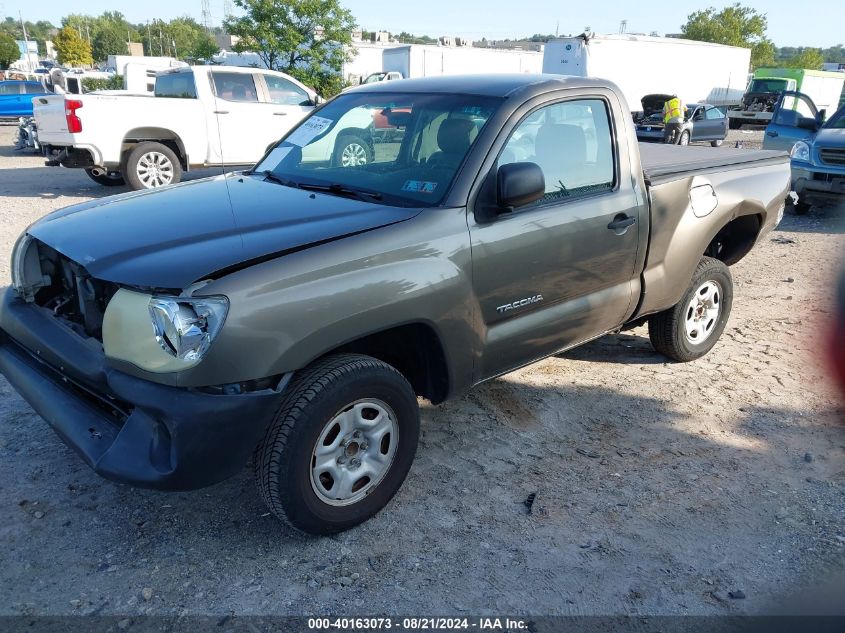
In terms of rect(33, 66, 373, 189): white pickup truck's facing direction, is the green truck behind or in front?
in front

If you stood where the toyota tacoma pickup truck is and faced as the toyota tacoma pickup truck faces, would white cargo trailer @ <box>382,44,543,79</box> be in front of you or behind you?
behind

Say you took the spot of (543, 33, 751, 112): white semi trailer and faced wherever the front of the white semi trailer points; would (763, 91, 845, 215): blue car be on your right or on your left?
on your left

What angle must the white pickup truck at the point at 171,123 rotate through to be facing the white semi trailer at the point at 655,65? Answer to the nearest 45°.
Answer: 0° — it already faces it

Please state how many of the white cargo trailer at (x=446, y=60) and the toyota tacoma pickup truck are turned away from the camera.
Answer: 0

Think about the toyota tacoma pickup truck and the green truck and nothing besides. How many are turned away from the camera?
0

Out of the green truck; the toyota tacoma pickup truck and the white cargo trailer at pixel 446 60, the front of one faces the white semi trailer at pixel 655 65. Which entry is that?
the green truck

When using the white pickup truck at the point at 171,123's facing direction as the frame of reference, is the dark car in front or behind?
in front
